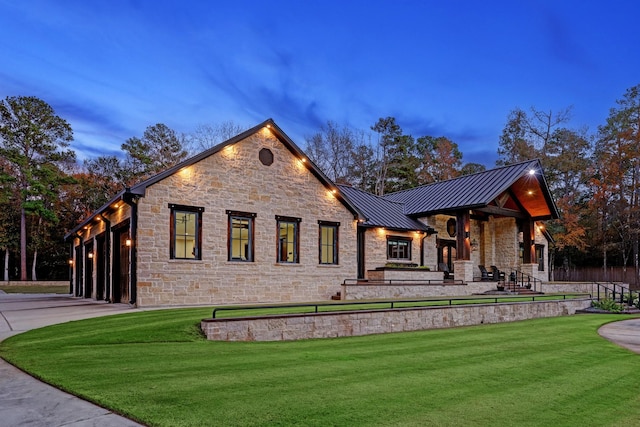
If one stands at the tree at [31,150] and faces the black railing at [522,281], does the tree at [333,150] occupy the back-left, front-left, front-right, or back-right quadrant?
front-left

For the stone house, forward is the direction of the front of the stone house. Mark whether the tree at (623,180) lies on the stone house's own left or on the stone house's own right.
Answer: on the stone house's own left

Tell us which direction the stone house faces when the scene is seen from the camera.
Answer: facing the viewer and to the right of the viewer

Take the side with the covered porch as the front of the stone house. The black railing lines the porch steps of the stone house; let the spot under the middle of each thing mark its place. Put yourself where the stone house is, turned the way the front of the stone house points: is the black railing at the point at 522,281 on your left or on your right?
on your left

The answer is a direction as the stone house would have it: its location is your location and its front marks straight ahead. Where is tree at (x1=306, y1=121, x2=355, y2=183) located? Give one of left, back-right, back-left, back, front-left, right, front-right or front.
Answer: back-left
